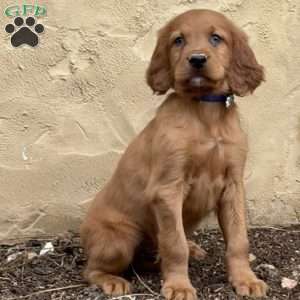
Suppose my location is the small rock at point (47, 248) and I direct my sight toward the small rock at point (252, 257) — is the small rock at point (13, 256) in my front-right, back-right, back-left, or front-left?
back-right

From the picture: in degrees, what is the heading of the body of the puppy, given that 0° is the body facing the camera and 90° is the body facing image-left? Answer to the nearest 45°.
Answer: approximately 315°

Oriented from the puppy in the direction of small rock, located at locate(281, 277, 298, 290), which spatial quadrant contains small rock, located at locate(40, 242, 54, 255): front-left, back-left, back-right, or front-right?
back-left

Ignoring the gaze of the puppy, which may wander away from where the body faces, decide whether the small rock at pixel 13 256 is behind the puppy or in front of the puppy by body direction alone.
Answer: behind

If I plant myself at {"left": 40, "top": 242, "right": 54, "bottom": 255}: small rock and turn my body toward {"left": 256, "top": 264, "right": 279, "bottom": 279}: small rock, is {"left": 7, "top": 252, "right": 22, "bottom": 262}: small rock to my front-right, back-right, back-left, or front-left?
back-right

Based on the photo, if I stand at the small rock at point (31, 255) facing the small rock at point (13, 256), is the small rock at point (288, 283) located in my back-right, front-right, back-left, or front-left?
back-left
